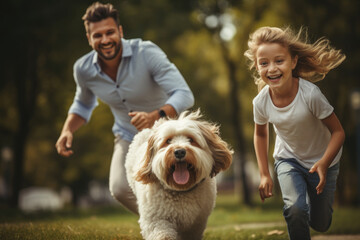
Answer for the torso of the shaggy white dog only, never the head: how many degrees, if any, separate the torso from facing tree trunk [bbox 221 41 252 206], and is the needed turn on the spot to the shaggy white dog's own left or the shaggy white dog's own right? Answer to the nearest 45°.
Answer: approximately 180°

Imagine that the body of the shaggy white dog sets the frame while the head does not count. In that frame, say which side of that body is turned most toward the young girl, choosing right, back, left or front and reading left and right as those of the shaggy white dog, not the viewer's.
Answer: left

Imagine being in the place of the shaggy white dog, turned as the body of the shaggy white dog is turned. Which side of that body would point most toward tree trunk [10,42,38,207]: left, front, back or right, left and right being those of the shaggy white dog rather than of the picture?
back

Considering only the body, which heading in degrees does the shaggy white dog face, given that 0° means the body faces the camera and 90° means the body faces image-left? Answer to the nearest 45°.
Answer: approximately 0°
